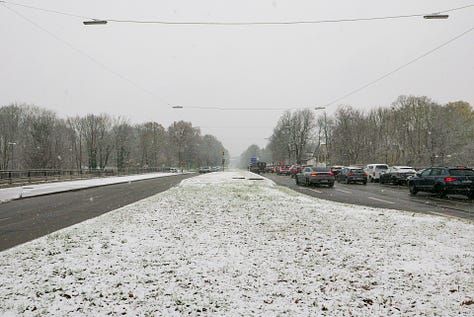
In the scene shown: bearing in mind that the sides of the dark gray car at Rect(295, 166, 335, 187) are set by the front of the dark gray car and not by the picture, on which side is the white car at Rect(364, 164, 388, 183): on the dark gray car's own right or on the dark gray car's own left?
on the dark gray car's own right

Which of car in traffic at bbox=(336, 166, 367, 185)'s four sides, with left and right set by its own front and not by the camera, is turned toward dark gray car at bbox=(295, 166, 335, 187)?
left

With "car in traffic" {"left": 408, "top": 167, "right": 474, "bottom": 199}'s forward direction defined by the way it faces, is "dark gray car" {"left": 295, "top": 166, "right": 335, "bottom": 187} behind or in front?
in front

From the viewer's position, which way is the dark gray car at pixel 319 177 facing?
facing away from the viewer and to the left of the viewer

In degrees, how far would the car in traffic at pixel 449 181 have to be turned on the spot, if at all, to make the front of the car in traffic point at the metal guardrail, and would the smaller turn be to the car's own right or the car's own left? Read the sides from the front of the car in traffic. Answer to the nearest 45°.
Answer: approximately 45° to the car's own left

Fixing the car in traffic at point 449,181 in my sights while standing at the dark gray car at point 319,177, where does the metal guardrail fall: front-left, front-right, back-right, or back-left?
back-right

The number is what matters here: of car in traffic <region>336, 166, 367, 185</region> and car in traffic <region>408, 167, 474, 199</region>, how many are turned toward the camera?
0

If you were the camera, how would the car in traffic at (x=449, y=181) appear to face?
facing away from the viewer and to the left of the viewer

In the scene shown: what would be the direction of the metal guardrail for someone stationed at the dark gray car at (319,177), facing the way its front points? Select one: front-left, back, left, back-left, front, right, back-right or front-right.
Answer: front-left

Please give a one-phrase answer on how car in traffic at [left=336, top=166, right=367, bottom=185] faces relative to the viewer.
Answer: facing away from the viewer and to the left of the viewer
